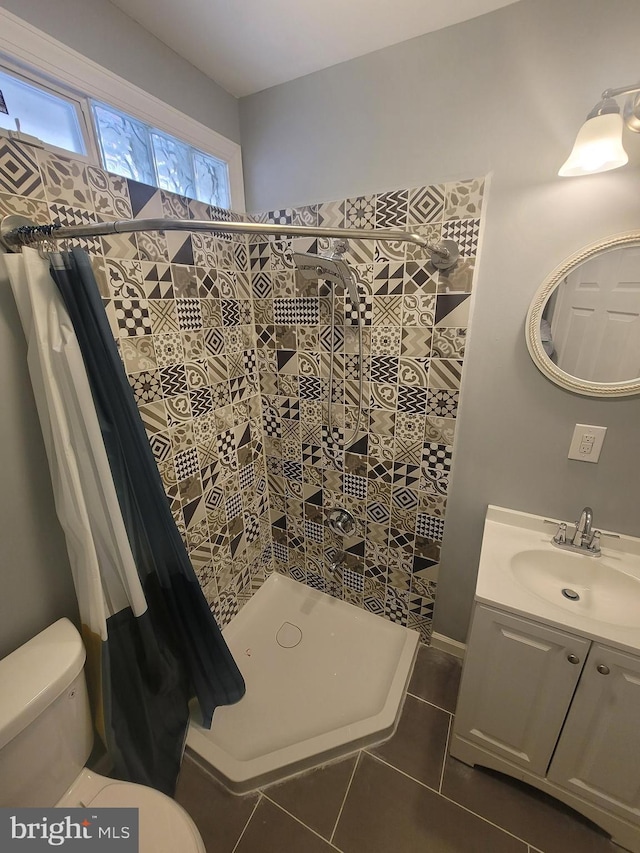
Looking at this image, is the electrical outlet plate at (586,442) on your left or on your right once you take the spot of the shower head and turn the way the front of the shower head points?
on your left

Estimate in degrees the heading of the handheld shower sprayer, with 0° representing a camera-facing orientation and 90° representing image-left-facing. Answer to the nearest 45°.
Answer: approximately 45°

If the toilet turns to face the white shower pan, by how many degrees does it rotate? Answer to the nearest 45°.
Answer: approximately 45° to its left

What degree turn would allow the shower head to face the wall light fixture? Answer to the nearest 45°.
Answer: approximately 90° to its left

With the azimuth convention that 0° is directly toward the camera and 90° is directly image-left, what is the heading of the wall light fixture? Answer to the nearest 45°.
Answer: approximately 45°
